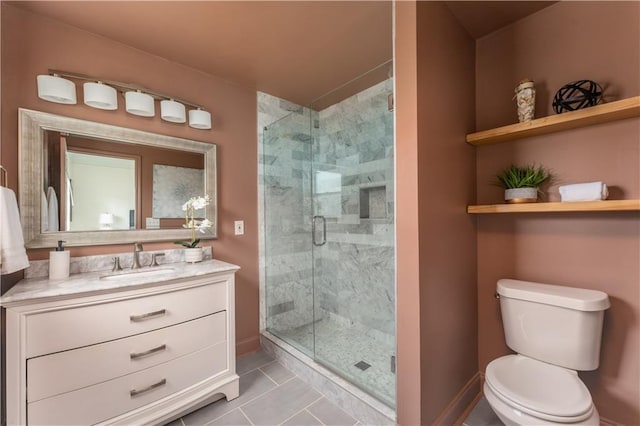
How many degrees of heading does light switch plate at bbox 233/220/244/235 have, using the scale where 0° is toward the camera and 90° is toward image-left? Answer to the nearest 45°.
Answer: approximately 315°

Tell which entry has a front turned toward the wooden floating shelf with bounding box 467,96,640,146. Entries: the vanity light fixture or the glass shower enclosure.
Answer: the vanity light fixture

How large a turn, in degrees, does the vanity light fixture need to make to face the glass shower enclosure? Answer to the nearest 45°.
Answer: approximately 45° to its left

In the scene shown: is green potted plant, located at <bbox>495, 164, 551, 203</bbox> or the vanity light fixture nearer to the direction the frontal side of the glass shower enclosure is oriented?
the vanity light fixture

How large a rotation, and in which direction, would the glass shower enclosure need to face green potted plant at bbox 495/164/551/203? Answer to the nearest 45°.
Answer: approximately 90° to its left

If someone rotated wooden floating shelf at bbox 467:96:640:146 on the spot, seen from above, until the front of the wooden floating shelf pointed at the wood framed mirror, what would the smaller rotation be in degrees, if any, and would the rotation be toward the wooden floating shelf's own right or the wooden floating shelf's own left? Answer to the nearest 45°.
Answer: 0° — it already faces it

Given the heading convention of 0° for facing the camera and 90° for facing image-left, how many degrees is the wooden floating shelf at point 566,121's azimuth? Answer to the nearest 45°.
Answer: approximately 45°

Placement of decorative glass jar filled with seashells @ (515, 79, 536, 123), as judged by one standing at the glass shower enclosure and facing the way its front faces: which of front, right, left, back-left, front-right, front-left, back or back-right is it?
left
